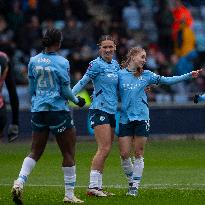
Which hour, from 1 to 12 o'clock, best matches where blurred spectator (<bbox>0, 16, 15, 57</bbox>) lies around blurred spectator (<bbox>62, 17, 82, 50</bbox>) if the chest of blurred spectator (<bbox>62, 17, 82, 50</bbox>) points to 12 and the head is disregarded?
blurred spectator (<bbox>0, 16, 15, 57</bbox>) is roughly at 3 o'clock from blurred spectator (<bbox>62, 17, 82, 50</bbox>).

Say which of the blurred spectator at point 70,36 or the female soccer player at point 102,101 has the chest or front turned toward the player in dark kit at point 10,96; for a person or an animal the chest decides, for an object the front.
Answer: the blurred spectator

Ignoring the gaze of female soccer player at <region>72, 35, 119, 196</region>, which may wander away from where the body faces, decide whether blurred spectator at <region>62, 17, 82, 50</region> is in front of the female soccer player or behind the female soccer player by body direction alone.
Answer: behind

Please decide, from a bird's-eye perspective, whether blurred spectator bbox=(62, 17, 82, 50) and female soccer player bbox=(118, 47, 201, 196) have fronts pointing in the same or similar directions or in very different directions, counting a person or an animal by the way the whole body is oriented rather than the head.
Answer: same or similar directions

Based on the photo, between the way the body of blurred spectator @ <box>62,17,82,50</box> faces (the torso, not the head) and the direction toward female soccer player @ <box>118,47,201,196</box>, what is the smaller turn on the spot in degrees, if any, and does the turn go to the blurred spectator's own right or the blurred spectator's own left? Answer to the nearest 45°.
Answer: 0° — they already face them

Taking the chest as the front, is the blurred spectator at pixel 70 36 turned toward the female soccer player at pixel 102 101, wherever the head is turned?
yes

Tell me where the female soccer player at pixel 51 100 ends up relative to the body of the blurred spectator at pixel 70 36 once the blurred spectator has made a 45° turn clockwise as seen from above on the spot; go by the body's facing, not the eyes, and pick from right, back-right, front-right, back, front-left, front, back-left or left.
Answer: front-left

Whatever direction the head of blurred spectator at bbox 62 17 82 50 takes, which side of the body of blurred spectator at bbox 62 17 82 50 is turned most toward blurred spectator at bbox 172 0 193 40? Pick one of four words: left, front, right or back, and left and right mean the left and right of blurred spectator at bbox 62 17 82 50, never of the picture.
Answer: left

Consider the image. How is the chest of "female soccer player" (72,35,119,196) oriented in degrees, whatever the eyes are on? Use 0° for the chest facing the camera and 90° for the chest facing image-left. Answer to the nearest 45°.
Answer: approximately 315°

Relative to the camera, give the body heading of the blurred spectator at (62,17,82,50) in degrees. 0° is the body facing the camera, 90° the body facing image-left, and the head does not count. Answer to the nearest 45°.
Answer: approximately 0°

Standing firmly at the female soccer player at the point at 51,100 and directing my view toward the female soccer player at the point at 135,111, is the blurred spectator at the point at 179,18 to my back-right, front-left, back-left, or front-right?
front-left

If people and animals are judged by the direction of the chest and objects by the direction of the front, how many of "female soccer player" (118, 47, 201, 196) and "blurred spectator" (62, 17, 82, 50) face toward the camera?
2

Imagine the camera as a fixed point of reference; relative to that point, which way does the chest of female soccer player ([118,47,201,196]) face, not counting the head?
toward the camera
